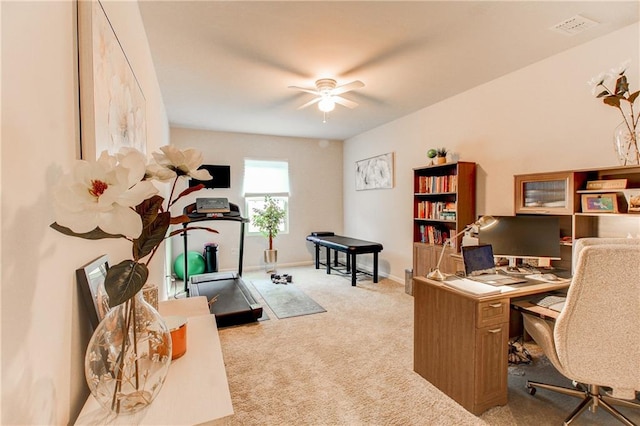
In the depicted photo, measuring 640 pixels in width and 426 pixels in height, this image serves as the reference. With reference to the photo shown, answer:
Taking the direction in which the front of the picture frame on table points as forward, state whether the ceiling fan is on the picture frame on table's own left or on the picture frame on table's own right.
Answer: on the picture frame on table's own left

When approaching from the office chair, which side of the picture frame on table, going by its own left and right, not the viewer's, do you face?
front

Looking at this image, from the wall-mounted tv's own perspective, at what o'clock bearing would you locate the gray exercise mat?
The gray exercise mat is roughly at 11 o'clock from the wall-mounted tv.

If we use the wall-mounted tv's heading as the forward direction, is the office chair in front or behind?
in front

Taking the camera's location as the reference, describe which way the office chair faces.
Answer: facing away from the viewer and to the left of the viewer

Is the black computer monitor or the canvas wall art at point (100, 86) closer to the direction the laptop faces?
the canvas wall art

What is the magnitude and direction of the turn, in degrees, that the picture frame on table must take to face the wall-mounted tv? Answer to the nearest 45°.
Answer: approximately 90° to its left

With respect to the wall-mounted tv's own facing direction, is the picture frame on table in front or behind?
in front

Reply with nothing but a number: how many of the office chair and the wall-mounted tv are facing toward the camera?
1

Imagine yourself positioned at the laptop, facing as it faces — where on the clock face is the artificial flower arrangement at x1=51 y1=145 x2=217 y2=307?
The artificial flower arrangement is roughly at 2 o'clock from the laptop.

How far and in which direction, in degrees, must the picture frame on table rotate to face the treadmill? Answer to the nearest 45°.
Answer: approximately 90° to its left

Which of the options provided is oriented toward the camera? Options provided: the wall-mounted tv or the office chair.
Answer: the wall-mounted tv

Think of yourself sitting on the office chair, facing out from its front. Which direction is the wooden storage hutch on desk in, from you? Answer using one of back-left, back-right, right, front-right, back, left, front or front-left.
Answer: front-right

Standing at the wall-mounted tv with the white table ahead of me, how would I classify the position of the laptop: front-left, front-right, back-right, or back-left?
front-left

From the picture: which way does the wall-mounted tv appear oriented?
toward the camera

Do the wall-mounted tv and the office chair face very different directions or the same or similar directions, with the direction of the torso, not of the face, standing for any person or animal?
very different directions

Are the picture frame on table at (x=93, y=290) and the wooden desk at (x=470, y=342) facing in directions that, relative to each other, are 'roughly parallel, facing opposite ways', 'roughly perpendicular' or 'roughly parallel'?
roughly perpendicular

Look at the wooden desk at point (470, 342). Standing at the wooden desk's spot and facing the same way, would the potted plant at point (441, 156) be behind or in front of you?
behind
